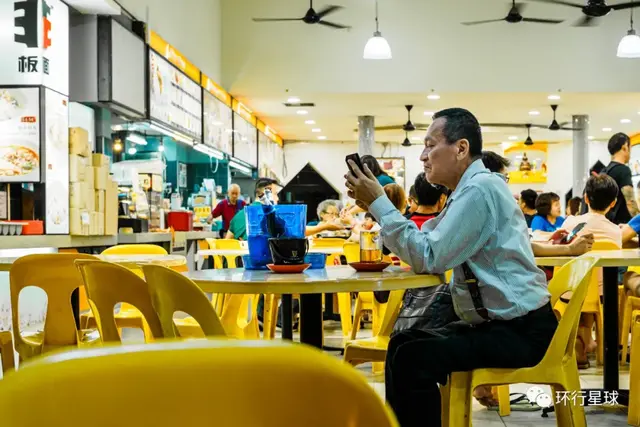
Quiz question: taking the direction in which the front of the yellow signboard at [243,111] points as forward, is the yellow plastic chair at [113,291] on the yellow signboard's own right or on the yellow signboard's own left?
on the yellow signboard's own right

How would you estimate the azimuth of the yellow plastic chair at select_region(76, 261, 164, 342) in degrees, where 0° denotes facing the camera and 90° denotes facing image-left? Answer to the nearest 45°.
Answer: approximately 225°

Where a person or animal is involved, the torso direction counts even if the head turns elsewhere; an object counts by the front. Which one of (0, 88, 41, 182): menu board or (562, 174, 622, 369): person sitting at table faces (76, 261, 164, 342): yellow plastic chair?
the menu board

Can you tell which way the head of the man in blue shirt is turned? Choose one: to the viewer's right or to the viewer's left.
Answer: to the viewer's left

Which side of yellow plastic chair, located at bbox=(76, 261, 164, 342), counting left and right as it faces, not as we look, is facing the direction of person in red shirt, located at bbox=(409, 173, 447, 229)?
front

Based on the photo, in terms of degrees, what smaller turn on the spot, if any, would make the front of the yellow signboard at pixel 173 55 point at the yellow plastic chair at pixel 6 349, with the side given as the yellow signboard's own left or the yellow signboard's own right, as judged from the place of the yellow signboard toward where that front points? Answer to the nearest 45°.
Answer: approximately 45° to the yellow signboard's own right

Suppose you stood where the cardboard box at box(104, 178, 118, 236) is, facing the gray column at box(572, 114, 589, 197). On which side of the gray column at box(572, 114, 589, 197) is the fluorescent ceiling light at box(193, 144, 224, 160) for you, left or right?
left

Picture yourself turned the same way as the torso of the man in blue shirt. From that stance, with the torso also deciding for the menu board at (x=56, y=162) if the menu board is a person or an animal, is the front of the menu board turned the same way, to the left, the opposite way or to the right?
the opposite way

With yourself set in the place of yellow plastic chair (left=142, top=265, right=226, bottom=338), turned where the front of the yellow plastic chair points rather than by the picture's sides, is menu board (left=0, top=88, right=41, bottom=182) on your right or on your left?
on your left

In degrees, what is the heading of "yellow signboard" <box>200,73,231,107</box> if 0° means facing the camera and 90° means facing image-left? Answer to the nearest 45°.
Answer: approximately 315°

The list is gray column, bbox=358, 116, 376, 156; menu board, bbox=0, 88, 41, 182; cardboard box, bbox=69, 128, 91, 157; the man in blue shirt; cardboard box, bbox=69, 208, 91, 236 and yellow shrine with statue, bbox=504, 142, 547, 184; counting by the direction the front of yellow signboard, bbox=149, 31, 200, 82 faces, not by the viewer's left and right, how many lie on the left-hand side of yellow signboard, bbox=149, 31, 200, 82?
2

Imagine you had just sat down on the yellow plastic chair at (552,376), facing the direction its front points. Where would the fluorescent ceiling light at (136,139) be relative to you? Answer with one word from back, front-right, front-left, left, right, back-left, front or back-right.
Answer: front-right

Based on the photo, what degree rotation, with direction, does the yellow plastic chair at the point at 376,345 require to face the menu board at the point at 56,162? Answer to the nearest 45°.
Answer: approximately 45° to its right
